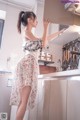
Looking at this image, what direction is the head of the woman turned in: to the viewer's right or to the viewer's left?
to the viewer's right

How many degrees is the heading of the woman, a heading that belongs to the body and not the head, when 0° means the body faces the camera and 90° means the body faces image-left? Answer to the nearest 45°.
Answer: approximately 270°
